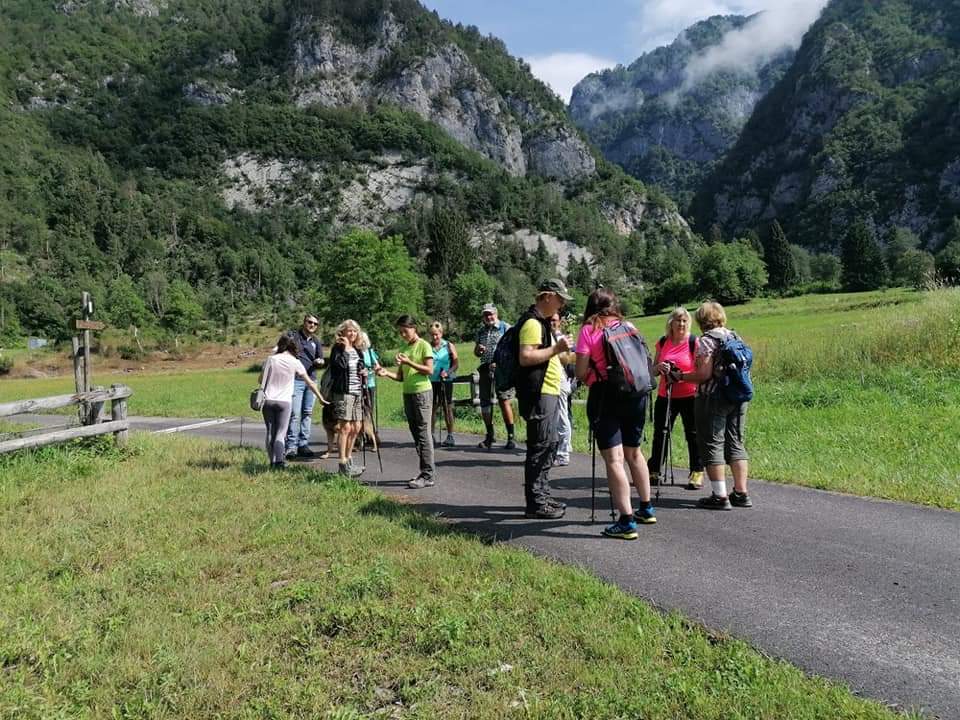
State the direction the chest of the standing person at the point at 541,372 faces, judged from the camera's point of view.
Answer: to the viewer's right

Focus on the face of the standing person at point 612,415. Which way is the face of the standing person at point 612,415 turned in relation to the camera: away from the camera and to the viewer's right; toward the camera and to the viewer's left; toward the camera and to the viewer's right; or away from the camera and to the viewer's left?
away from the camera and to the viewer's left

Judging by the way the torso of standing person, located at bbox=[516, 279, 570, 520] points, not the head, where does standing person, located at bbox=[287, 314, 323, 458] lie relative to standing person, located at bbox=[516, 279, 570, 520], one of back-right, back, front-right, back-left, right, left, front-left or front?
back-left

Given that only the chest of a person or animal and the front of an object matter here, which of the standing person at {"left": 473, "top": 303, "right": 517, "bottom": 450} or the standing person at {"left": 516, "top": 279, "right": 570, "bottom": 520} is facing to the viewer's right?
the standing person at {"left": 516, "top": 279, "right": 570, "bottom": 520}

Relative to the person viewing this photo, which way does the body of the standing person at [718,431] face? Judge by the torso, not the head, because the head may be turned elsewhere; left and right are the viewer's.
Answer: facing away from the viewer and to the left of the viewer

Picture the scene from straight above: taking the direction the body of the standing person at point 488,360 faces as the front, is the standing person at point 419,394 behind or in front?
in front

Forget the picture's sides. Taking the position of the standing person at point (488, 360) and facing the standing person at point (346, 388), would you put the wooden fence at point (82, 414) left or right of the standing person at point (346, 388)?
right

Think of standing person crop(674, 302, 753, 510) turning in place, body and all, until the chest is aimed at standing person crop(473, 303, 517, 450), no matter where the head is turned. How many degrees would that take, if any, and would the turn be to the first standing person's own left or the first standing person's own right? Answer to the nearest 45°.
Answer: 0° — they already face them

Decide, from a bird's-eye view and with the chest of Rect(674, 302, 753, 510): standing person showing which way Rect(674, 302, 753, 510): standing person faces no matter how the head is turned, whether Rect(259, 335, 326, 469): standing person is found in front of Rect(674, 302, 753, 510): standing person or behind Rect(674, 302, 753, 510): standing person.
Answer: in front

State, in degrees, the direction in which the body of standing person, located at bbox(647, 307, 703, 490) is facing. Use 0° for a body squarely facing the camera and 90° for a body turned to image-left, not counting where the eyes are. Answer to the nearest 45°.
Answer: approximately 0°
